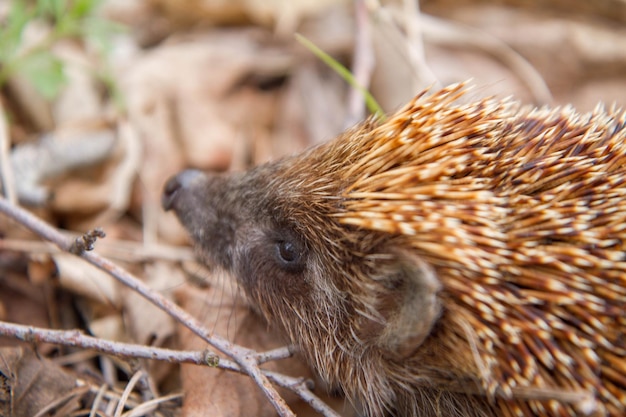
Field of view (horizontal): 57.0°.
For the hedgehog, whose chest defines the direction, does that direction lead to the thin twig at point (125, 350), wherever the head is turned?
yes

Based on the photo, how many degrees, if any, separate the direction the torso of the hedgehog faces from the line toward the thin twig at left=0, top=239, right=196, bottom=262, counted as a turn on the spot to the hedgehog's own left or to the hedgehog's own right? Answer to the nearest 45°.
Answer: approximately 45° to the hedgehog's own right

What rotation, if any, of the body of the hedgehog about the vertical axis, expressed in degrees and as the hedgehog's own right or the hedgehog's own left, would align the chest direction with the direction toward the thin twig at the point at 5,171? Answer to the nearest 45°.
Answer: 0° — it already faces it

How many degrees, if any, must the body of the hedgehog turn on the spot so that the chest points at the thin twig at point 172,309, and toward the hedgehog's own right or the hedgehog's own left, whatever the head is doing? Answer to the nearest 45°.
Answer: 0° — it already faces it

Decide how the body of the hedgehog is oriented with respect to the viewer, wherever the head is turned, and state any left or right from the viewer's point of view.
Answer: facing to the left of the viewer
